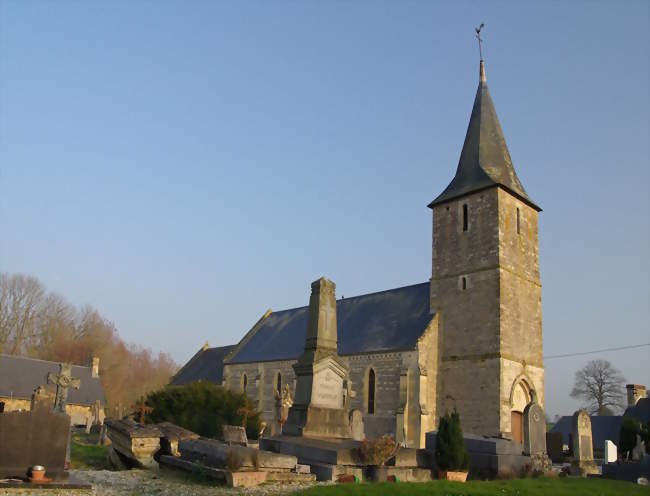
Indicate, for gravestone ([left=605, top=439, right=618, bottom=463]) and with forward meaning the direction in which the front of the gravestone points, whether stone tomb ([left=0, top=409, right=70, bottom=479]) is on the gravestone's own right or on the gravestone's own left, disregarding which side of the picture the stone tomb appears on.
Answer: on the gravestone's own right

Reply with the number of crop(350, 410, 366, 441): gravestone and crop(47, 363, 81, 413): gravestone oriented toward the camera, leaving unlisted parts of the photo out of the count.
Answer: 2

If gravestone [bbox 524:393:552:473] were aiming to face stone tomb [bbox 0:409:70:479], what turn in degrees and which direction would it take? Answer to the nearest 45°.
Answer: approximately 90° to its right

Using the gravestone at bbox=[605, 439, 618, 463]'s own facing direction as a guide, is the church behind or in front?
behind

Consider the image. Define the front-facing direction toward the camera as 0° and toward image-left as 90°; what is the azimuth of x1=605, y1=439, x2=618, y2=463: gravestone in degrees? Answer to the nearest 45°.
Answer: approximately 315°

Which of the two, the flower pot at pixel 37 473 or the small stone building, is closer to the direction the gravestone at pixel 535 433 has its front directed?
the flower pot
